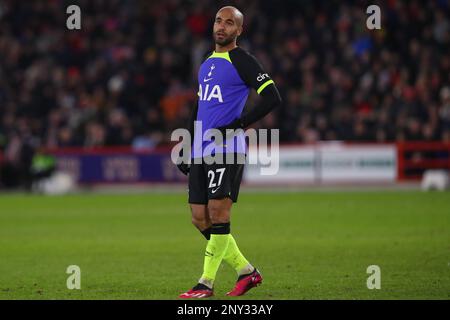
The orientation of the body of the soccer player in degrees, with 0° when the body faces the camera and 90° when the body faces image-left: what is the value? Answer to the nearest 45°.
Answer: approximately 45°

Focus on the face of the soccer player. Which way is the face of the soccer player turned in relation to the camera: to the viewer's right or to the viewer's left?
to the viewer's left

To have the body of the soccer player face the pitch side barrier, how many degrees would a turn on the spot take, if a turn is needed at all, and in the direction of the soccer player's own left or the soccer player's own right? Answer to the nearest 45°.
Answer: approximately 135° to the soccer player's own right

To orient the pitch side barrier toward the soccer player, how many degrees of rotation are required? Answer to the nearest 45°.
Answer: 0° — it already faces them

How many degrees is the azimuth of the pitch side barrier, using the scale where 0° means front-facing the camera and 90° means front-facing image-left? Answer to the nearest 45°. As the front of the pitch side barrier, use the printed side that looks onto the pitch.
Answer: approximately 0°

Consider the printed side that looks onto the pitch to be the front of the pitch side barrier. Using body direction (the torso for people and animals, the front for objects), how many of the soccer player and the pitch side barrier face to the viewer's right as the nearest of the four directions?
0
